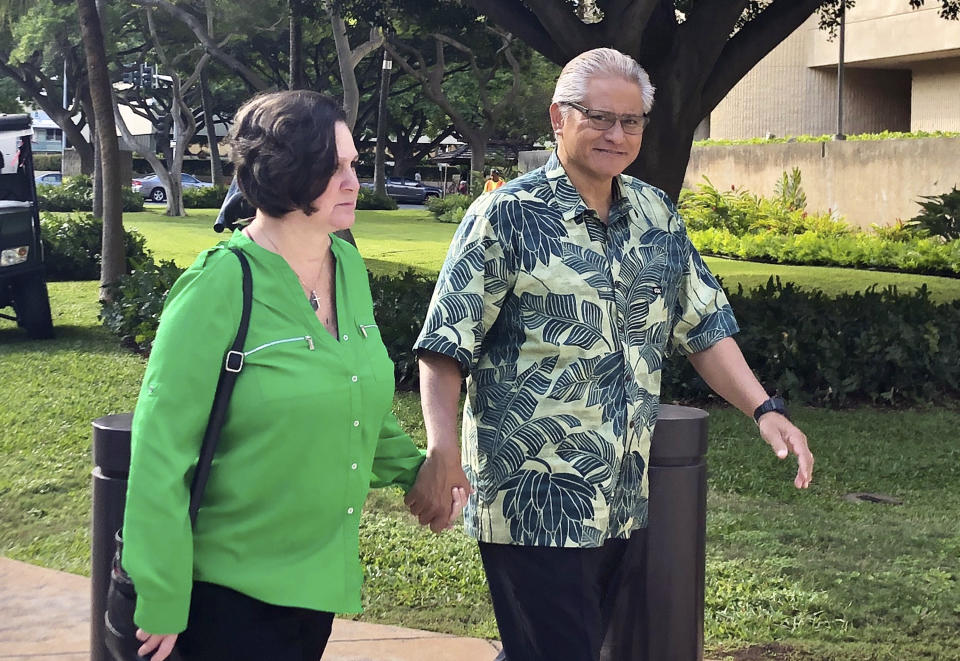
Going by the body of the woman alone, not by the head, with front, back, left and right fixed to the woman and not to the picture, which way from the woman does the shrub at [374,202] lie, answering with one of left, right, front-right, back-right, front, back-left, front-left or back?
back-left

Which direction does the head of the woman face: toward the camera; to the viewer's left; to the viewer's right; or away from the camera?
to the viewer's right

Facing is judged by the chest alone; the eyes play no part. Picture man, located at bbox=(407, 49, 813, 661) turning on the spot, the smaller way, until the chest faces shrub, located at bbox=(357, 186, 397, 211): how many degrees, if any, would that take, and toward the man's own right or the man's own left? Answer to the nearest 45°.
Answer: approximately 135° to the man's own left

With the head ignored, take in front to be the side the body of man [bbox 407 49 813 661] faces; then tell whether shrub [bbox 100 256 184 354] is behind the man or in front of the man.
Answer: behind

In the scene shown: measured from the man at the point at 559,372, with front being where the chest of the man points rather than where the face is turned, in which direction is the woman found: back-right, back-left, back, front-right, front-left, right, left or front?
right

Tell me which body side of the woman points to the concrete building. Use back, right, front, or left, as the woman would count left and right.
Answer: left

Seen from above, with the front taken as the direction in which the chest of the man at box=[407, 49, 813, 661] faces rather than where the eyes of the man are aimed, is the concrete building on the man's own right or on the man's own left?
on the man's own left

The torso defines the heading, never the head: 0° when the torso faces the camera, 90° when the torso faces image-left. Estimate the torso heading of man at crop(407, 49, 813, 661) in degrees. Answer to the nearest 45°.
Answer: approximately 315°
